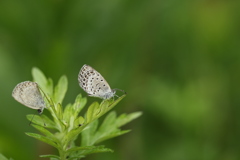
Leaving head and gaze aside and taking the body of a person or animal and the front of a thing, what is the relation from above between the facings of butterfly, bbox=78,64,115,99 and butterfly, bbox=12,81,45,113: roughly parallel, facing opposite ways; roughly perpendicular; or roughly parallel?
roughly parallel

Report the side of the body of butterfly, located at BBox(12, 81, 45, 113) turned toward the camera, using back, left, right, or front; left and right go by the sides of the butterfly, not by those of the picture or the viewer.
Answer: right

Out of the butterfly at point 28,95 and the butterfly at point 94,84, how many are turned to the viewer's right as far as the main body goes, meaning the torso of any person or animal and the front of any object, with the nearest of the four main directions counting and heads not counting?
2

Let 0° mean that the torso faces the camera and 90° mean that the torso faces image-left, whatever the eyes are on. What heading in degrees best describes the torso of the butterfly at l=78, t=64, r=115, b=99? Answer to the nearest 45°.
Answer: approximately 270°
